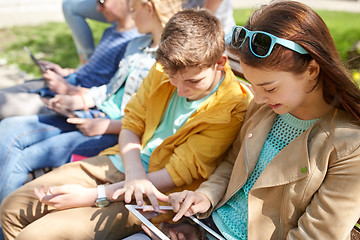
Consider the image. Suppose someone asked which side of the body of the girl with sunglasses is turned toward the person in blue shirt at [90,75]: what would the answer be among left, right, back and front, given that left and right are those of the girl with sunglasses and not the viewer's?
right

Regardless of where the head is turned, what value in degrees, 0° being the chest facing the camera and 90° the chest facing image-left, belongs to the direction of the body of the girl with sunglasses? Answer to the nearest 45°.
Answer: approximately 45°

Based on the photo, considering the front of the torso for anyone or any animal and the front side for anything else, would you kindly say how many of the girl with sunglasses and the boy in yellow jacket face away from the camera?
0

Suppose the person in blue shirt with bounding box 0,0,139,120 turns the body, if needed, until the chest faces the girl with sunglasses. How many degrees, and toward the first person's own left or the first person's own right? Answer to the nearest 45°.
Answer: approximately 90° to the first person's own left

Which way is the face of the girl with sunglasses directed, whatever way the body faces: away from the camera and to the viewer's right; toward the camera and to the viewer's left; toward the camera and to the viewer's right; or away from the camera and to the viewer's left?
toward the camera and to the viewer's left

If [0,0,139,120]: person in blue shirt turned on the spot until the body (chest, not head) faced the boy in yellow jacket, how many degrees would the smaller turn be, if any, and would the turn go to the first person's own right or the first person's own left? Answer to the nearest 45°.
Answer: approximately 90° to the first person's own left

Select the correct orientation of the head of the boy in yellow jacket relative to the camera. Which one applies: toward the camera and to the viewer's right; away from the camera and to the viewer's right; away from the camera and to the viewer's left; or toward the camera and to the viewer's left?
toward the camera and to the viewer's left

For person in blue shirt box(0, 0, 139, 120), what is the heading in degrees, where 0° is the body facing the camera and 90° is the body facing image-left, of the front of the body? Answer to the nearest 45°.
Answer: approximately 90°

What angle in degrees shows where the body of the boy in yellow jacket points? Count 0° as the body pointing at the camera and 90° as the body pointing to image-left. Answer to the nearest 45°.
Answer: approximately 45°
